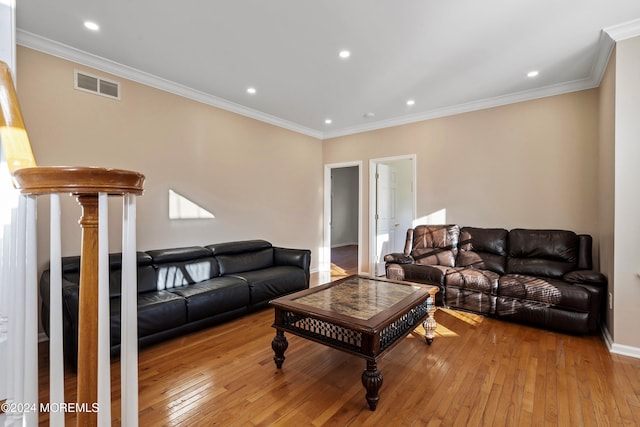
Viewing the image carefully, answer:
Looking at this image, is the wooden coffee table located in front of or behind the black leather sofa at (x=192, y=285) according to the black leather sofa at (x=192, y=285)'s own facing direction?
in front

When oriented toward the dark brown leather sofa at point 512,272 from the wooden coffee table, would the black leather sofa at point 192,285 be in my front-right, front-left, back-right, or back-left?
back-left

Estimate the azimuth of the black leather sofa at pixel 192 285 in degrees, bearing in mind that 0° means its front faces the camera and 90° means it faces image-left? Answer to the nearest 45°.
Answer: approximately 315°

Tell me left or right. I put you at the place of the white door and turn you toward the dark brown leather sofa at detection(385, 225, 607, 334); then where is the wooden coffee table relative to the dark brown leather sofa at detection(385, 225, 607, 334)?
right
